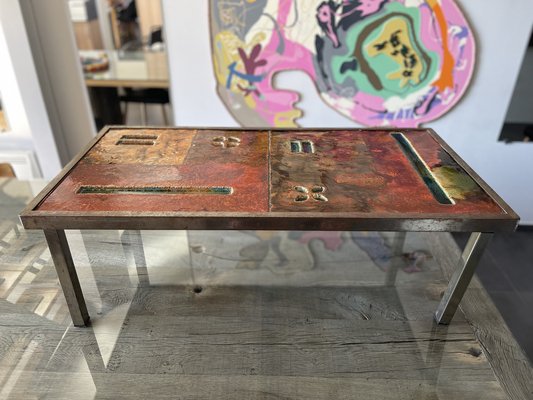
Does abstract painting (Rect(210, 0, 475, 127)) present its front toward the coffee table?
yes

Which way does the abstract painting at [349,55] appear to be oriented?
toward the camera
